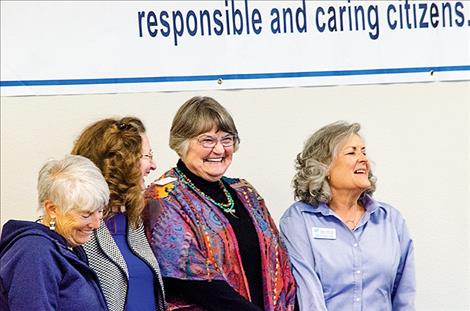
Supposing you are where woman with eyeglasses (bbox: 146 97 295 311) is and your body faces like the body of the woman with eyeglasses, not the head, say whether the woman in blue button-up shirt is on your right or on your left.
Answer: on your left

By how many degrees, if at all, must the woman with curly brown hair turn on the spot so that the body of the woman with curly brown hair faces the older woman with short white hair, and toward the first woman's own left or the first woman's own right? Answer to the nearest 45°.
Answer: approximately 90° to the first woman's own right

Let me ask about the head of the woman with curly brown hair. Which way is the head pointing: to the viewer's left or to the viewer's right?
to the viewer's right

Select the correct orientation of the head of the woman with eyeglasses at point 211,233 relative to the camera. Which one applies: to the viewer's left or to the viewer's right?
to the viewer's right

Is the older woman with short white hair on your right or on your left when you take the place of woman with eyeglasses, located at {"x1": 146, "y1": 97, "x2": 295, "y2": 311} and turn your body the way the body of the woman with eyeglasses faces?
on your right

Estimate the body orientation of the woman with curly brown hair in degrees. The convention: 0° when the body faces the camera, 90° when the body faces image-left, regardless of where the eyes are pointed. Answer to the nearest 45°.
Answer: approximately 315°
